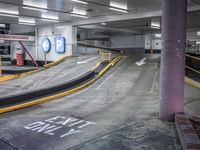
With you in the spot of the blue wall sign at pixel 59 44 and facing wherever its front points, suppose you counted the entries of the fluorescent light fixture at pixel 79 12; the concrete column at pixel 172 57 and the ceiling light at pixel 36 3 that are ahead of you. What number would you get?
3

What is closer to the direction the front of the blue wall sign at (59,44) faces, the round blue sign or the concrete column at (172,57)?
the concrete column

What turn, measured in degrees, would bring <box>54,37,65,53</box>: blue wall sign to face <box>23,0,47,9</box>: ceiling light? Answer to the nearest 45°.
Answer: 0° — it already faces it

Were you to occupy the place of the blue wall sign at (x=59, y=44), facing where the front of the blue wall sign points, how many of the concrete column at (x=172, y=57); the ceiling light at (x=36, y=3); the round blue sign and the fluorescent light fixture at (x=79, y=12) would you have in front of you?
3

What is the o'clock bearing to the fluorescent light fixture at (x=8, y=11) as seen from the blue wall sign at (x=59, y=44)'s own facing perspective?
The fluorescent light fixture is roughly at 1 o'clock from the blue wall sign.

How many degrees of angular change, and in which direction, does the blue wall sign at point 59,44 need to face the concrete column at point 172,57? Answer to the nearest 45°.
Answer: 0° — it already faces it

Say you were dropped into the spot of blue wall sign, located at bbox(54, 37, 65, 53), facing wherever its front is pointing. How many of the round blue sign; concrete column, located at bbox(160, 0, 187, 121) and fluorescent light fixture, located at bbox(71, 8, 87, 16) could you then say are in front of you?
2

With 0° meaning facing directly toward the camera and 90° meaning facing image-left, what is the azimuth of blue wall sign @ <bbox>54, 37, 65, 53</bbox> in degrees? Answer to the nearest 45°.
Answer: approximately 0°
